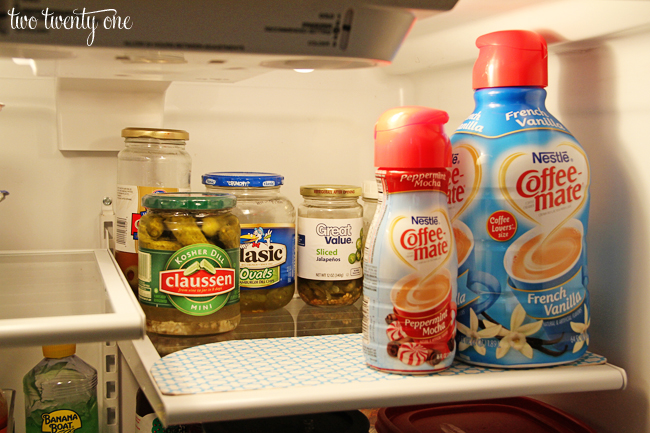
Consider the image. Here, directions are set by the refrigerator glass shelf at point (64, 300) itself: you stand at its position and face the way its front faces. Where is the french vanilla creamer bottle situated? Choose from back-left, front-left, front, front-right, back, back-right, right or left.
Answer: front-left

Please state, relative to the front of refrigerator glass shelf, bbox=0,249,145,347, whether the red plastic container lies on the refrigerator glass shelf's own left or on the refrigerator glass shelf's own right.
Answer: on the refrigerator glass shelf's own left

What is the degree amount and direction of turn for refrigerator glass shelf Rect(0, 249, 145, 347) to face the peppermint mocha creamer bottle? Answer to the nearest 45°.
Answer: approximately 45° to its left
